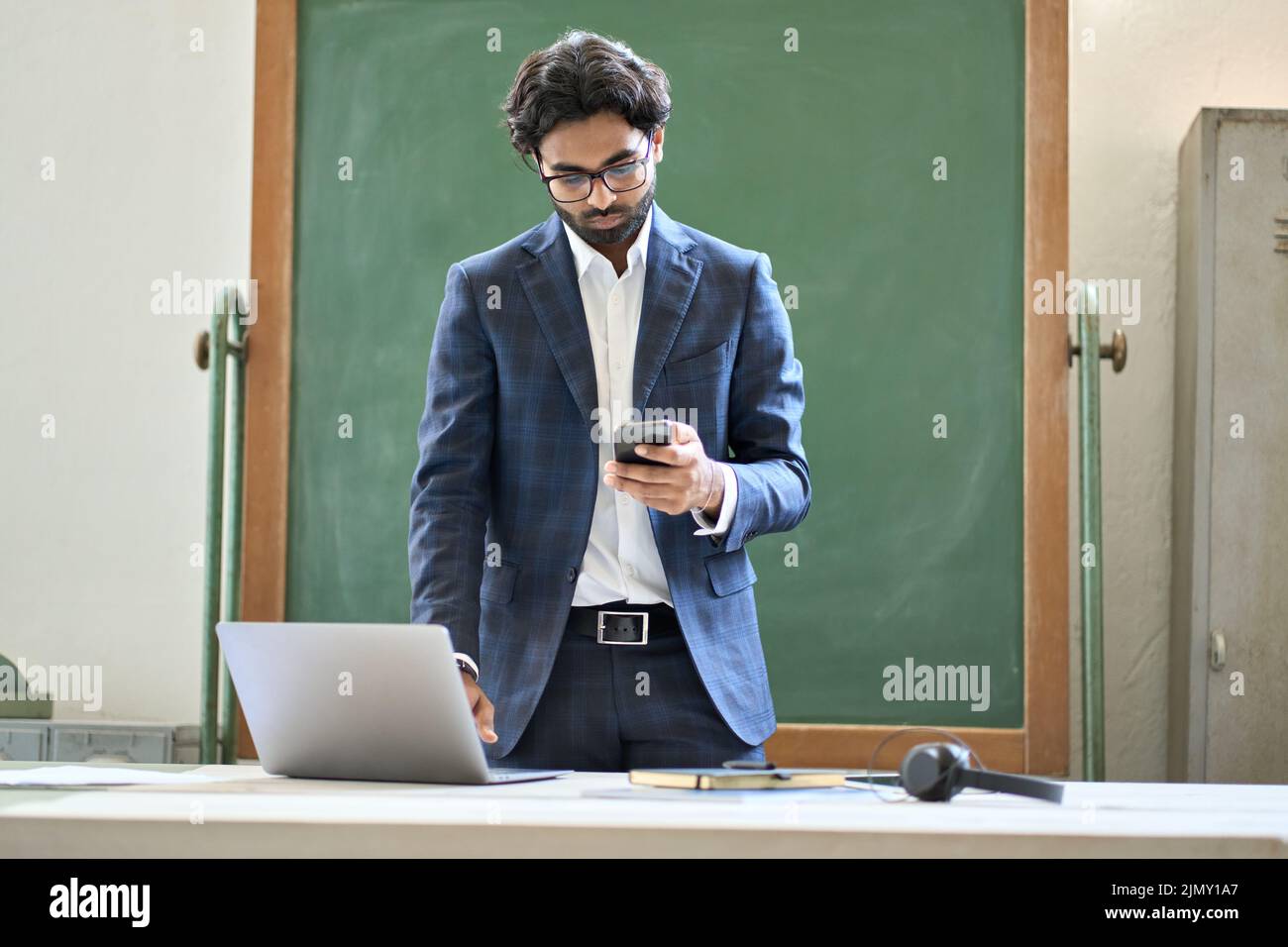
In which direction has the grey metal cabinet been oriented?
toward the camera

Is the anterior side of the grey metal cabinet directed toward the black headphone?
yes

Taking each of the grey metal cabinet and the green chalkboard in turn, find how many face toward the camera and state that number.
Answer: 2

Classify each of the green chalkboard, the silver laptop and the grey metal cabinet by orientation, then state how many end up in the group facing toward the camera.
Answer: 2

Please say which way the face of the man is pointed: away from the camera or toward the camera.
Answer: toward the camera

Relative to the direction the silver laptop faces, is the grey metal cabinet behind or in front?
in front

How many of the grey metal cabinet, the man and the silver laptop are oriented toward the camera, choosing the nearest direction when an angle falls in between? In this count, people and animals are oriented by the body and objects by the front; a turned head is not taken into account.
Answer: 2

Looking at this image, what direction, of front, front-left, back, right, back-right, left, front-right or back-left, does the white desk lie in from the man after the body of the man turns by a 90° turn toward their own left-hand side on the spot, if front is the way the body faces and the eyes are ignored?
right

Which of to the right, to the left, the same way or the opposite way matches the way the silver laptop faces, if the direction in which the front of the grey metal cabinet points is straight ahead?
the opposite way

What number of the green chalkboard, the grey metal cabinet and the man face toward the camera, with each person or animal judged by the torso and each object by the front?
3

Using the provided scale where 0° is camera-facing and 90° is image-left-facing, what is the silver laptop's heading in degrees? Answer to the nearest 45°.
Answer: approximately 225°

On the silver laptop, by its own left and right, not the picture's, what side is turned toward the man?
front

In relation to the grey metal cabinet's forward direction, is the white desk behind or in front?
in front

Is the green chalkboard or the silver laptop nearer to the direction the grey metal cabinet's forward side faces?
the silver laptop

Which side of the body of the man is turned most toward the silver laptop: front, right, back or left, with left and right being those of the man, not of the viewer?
front

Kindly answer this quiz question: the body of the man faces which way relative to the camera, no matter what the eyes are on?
toward the camera
